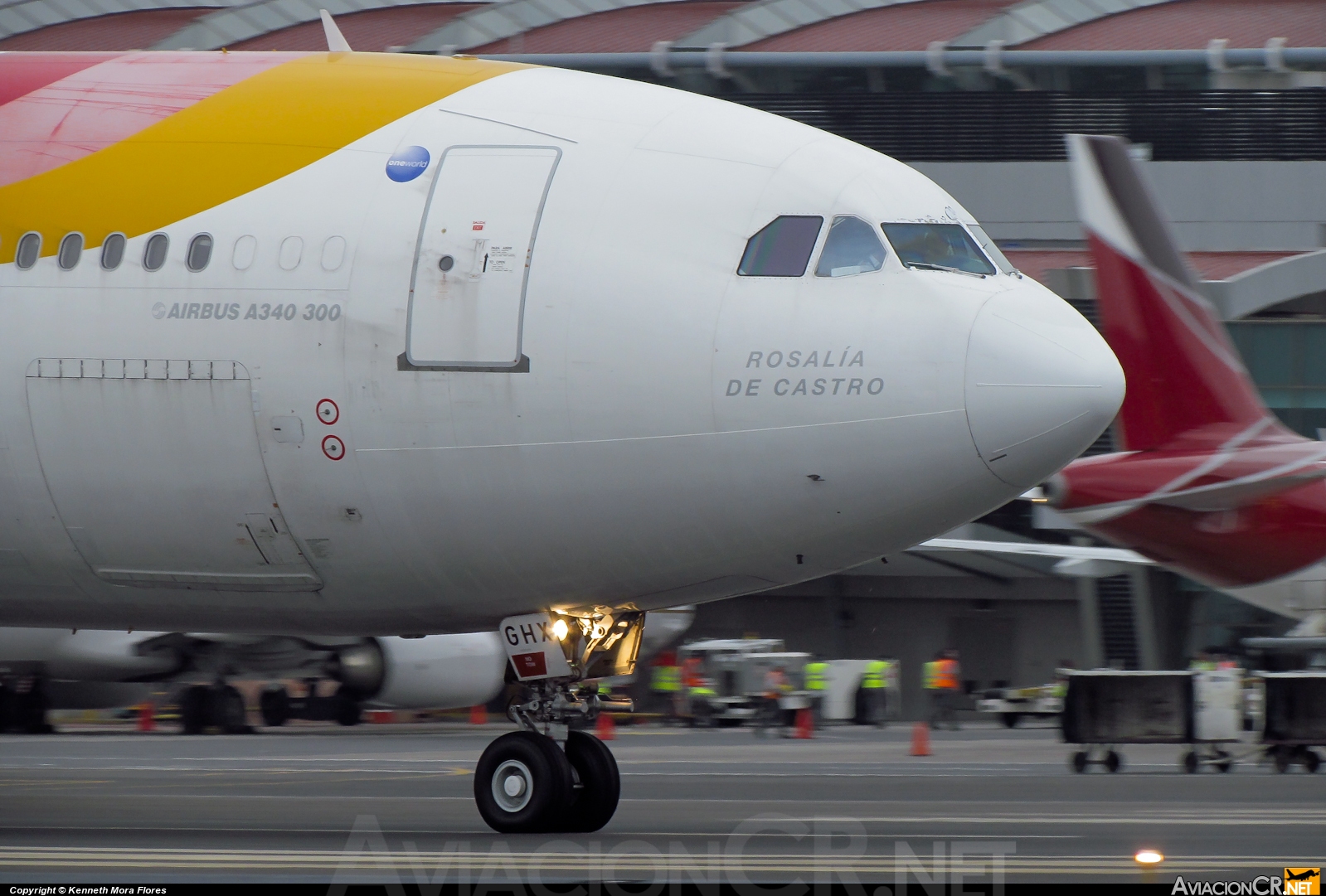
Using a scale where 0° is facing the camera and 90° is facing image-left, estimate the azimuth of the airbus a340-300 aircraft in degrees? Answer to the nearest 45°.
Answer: approximately 270°

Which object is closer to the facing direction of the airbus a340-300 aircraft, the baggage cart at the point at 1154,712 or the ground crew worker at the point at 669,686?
the baggage cart

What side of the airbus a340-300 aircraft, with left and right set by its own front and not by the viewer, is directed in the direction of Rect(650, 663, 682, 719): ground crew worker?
left

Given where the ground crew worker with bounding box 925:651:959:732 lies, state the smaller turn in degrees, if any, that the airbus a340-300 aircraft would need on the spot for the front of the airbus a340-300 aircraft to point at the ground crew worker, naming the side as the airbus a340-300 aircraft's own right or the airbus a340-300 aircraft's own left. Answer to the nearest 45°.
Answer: approximately 90° to the airbus a340-300 aircraft's own left

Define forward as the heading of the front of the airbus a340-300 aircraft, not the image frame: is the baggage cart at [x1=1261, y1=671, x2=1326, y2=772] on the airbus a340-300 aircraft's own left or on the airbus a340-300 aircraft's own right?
on the airbus a340-300 aircraft's own left

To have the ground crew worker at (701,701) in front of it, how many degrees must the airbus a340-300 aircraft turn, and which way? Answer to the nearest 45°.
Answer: approximately 90° to its left

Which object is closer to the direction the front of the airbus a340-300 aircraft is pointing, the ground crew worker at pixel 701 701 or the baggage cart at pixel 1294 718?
the baggage cart

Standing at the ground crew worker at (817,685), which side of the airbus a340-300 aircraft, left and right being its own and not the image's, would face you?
left
